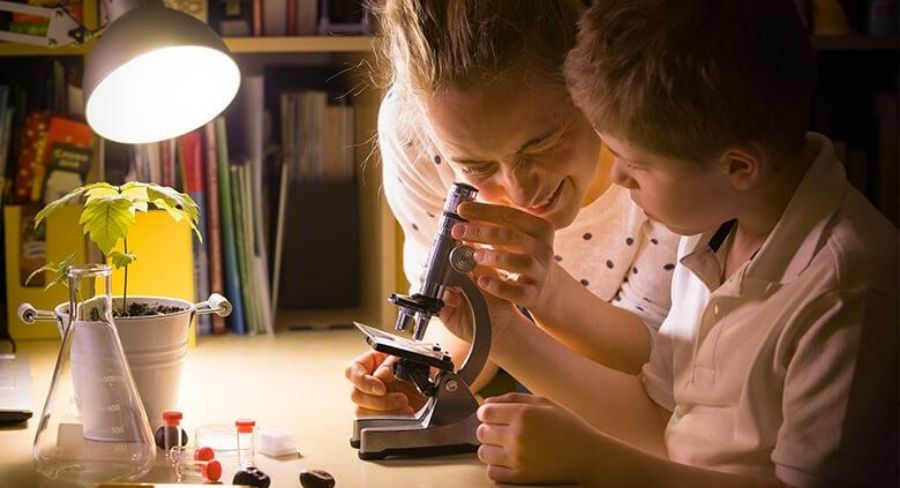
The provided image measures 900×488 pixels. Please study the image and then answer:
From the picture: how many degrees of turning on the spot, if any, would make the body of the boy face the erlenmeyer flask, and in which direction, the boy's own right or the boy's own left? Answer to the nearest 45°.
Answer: approximately 45° to the boy's own right

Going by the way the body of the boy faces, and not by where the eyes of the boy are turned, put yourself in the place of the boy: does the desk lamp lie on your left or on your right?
on your right

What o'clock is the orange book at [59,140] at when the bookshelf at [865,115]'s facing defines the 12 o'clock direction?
The orange book is roughly at 2 o'clock from the bookshelf.

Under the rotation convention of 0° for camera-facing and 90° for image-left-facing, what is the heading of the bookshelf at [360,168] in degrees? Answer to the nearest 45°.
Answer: approximately 0°

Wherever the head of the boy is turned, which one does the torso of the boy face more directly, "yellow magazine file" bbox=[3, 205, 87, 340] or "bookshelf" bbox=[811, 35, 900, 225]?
the yellow magazine file

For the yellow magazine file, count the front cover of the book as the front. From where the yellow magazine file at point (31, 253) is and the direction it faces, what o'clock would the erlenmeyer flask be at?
The erlenmeyer flask is roughly at 12 o'clock from the yellow magazine file.
